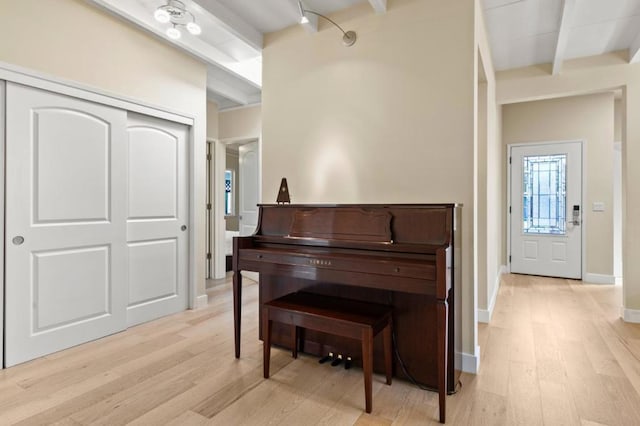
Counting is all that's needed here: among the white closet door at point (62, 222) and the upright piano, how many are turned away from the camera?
0

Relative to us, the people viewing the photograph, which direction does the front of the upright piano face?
facing the viewer and to the left of the viewer

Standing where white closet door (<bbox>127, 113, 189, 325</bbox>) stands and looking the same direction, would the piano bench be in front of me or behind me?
in front

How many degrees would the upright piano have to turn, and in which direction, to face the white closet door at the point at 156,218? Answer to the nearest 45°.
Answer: approximately 90° to its right

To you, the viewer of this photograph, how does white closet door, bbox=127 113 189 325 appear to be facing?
facing the viewer and to the right of the viewer

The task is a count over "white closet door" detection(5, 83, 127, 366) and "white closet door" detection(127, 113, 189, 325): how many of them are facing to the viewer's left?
0

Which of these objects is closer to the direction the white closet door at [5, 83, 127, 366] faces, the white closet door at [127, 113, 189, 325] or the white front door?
the white front door

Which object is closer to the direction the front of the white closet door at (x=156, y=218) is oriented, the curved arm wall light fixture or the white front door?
the curved arm wall light fixture

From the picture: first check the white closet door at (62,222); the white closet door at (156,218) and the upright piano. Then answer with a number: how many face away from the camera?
0

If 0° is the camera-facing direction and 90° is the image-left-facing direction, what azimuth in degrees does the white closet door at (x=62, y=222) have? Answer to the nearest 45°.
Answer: approximately 315°

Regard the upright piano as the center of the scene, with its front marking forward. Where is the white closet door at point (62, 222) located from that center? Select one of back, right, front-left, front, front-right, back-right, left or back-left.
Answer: front-right

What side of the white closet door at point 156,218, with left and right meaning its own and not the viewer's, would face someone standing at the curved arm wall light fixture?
front

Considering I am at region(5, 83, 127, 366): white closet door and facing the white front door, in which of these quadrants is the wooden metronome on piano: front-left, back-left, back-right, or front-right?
front-right

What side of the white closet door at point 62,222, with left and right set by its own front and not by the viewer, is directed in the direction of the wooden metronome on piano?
front
